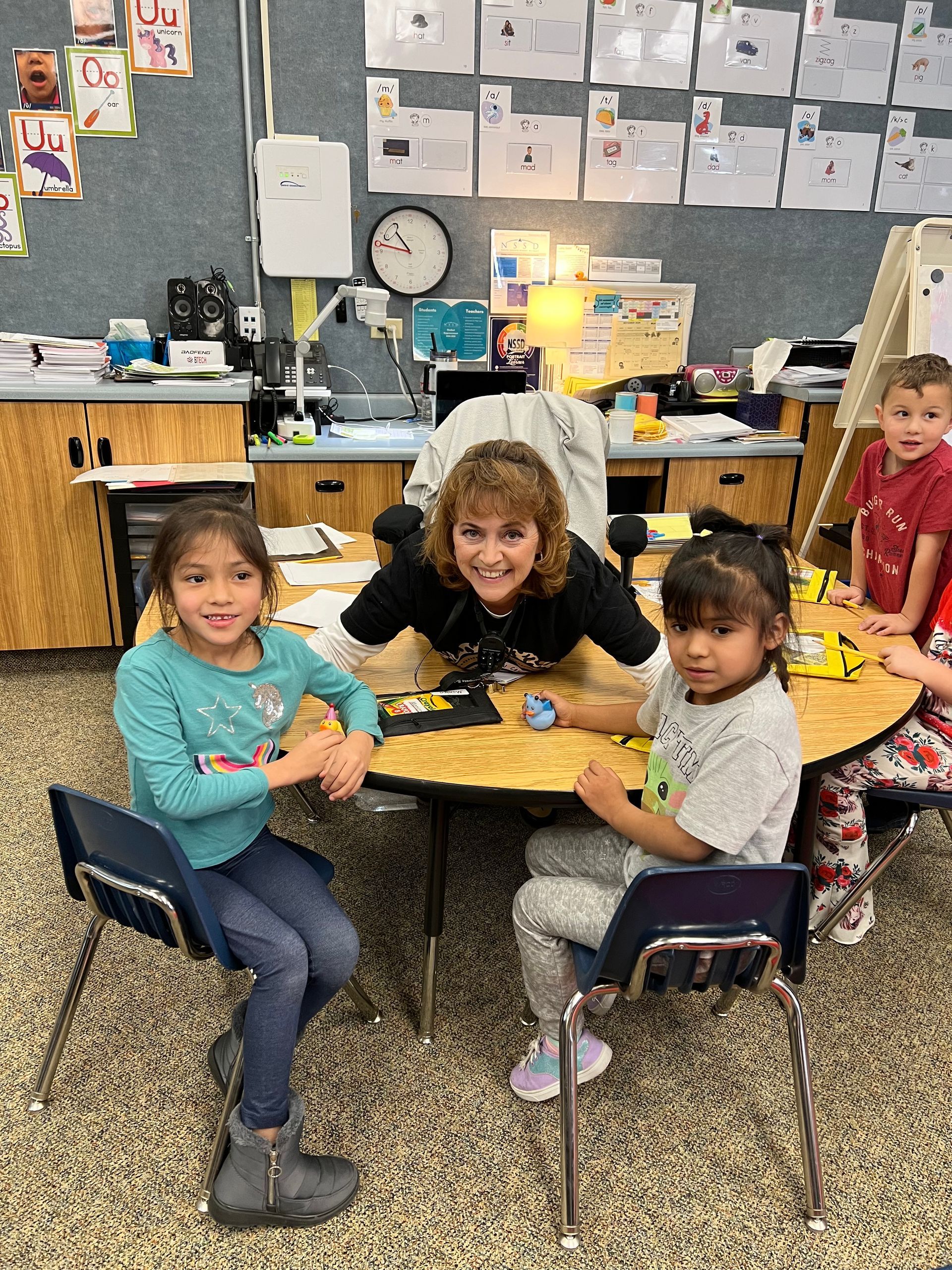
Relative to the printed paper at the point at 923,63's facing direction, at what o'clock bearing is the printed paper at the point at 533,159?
the printed paper at the point at 533,159 is roughly at 2 o'clock from the printed paper at the point at 923,63.

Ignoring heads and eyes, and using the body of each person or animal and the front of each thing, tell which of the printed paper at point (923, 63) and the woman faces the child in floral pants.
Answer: the printed paper

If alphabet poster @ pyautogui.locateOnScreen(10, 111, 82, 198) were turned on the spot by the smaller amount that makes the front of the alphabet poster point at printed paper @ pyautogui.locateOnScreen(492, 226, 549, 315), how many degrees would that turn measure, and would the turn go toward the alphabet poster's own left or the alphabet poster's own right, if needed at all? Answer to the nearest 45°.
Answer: approximately 90° to the alphabet poster's own left

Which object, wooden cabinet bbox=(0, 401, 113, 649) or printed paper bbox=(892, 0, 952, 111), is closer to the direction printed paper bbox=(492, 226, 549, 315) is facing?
the wooden cabinet
